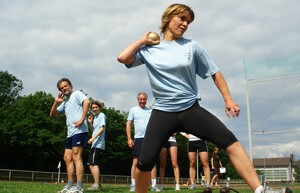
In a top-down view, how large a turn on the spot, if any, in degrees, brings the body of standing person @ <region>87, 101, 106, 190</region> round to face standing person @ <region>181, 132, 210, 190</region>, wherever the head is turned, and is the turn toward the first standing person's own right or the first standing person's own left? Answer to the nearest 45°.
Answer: approximately 135° to the first standing person's own left

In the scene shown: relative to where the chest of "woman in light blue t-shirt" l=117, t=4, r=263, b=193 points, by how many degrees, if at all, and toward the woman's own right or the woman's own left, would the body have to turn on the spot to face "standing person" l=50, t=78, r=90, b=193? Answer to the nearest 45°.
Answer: approximately 135° to the woman's own right

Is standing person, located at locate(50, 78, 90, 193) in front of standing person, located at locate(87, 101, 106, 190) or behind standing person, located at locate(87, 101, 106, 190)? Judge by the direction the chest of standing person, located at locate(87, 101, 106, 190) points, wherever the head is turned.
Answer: in front

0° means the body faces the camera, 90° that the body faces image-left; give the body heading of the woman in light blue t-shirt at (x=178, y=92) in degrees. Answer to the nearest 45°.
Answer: approximately 0°

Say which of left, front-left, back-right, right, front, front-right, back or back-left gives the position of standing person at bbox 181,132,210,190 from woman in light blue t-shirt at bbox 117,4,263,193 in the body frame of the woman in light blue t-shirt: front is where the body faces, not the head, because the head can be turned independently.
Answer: back

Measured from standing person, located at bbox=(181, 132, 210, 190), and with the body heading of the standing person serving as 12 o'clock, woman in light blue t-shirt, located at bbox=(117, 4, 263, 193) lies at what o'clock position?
The woman in light blue t-shirt is roughly at 12 o'clock from the standing person.

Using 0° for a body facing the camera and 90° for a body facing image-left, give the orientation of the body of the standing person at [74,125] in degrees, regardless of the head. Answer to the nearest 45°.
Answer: approximately 45°

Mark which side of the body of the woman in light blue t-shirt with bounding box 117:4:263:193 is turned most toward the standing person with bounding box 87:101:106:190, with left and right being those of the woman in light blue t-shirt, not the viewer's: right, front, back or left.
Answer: back

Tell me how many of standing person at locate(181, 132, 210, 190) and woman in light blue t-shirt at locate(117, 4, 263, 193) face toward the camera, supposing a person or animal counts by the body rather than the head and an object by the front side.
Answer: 2

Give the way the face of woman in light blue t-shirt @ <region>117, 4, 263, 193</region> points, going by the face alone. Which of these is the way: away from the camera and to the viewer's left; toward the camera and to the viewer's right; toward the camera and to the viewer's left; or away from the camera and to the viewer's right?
toward the camera and to the viewer's right
